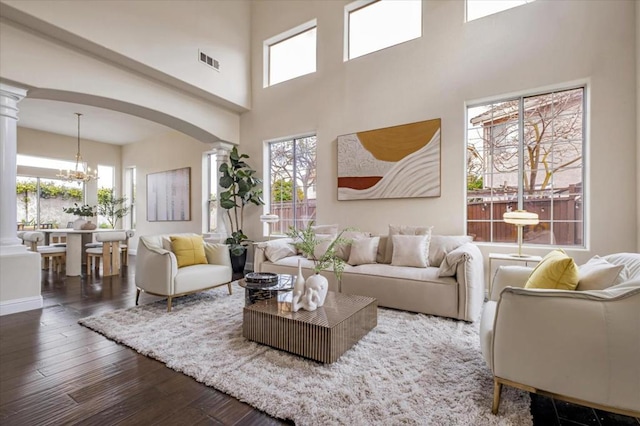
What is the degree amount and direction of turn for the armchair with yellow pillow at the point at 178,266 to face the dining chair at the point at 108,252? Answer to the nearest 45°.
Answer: approximately 180°

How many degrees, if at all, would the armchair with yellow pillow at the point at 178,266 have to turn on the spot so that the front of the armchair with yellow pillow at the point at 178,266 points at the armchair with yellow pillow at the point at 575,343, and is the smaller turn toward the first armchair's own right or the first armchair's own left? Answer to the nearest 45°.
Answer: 0° — it already faces it

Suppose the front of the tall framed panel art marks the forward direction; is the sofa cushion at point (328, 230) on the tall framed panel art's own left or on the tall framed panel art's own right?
on the tall framed panel art's own left

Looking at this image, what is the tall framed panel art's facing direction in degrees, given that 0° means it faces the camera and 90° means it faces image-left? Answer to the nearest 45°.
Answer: approximately 45°

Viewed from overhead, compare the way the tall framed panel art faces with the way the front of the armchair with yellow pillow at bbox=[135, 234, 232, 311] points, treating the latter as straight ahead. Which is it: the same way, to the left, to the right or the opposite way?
to the right

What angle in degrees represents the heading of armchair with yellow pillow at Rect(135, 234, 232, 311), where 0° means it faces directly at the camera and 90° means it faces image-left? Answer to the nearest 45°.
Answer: approximately 315°

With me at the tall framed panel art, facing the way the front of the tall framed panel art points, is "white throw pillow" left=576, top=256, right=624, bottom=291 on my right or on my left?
on my left

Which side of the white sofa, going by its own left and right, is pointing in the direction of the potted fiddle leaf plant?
right

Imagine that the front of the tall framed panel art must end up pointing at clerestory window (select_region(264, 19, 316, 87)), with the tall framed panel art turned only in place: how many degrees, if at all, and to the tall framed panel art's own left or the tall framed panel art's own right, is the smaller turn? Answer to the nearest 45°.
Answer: approximately 90° to the tall framed panel art's own left

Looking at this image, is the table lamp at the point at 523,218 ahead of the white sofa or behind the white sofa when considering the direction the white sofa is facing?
behind

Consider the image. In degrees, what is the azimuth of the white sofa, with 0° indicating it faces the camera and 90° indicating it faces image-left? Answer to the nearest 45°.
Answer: approximately 45°

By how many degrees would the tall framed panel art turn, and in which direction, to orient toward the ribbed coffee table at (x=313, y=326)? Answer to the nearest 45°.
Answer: approximately 45° to its left

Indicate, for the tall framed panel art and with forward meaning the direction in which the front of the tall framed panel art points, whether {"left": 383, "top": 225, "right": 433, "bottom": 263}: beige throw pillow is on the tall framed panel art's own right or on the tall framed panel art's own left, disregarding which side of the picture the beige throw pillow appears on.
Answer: on the tall framed panel art's own left
